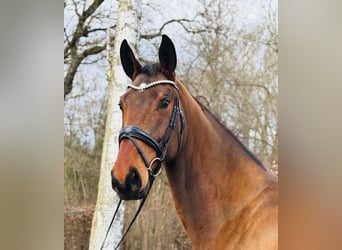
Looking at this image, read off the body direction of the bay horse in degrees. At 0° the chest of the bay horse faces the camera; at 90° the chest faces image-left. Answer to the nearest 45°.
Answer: approximately 45°
